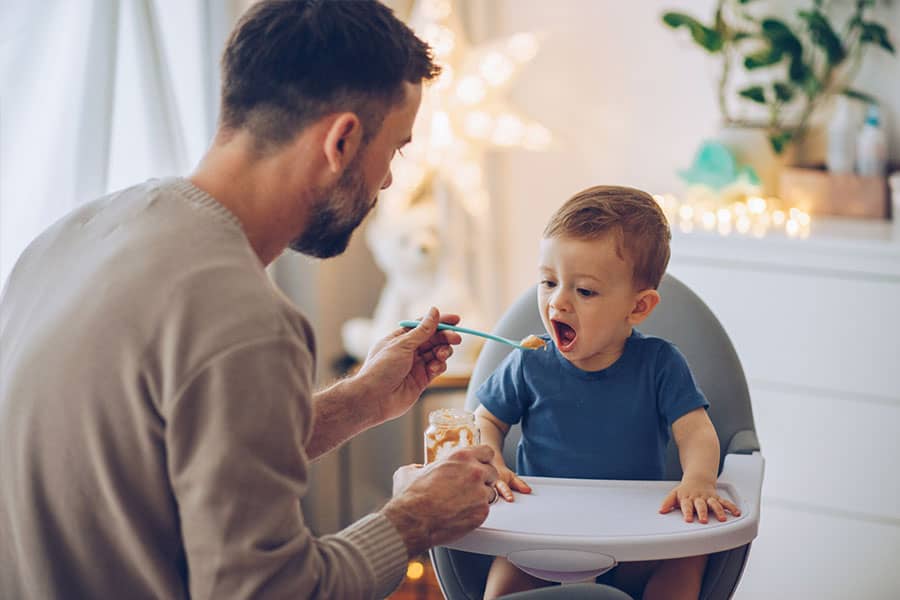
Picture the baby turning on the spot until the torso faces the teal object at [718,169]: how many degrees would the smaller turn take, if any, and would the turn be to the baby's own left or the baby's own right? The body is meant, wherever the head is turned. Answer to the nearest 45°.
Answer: approximately 180°

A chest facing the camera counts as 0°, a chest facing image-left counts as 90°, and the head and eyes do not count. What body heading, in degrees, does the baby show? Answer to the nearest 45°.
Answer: approximately 0°

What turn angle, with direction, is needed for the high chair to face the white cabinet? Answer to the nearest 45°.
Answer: approximately 135° to its left

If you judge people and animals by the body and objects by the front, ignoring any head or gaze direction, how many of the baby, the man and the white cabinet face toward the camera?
2

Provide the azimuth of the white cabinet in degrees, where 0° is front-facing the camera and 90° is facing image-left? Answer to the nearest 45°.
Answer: approximately 0°

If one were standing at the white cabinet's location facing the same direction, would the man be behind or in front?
in front

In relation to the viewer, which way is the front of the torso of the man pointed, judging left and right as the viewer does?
facing away from the viewer and to the right of the viewer

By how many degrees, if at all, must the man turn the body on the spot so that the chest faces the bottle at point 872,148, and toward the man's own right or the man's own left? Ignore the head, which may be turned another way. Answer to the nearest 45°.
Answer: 0° — they already face it

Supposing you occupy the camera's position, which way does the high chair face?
facing the viewer

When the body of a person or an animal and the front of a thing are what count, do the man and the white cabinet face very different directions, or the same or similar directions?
very different directions
